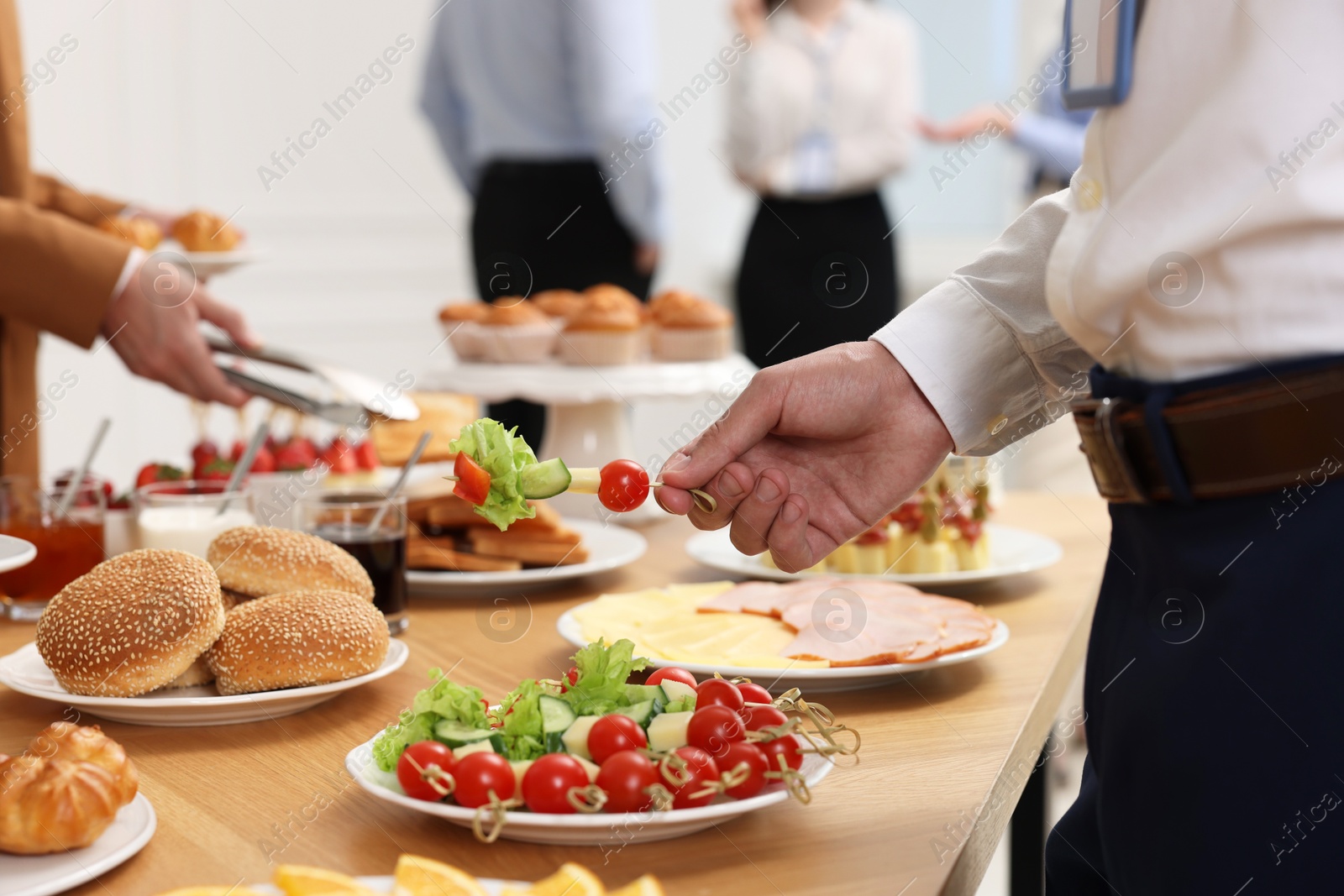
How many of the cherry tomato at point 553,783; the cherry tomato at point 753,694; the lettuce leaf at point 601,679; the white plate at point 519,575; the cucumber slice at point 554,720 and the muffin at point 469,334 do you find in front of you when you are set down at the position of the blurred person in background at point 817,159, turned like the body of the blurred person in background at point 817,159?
6

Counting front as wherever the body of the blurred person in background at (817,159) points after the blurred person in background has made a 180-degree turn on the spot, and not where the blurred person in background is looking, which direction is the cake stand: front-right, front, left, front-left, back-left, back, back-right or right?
back

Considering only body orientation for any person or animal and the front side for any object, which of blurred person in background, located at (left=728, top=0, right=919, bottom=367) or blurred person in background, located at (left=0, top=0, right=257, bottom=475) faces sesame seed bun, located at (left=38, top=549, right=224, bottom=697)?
blurred person in background, located at (left=728, top=0, right=919, bottom=367)

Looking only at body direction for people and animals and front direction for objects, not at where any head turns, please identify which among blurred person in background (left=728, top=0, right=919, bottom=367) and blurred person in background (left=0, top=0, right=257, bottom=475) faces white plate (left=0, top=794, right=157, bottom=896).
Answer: blurred person in background (left=728, top=0, right=919, bottom=367)

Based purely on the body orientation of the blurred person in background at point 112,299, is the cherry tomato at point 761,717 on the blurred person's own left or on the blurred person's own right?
on the blurred person's own right

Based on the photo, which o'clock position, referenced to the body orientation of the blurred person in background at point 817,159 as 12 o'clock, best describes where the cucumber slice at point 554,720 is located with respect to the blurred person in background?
The cucumber slice is roughly at 12 o'clock from the blurred person in background.

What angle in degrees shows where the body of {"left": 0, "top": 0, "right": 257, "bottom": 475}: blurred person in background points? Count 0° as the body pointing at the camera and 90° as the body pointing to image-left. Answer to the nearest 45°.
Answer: approximately 270°

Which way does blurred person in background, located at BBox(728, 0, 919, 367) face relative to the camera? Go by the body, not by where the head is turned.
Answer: toward the camera

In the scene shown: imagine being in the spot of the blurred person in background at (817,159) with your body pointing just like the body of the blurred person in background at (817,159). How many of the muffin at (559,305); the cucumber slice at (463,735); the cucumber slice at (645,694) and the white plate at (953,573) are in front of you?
4

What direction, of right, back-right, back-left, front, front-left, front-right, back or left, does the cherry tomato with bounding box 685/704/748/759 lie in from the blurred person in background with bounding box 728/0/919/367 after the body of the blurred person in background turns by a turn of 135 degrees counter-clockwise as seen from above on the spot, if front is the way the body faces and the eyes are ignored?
back-right

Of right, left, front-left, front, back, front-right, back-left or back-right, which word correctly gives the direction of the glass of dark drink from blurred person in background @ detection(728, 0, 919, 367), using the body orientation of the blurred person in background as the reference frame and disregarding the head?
front

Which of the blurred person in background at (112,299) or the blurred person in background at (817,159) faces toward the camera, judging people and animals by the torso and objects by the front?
the blurred person in background at (817,159)
